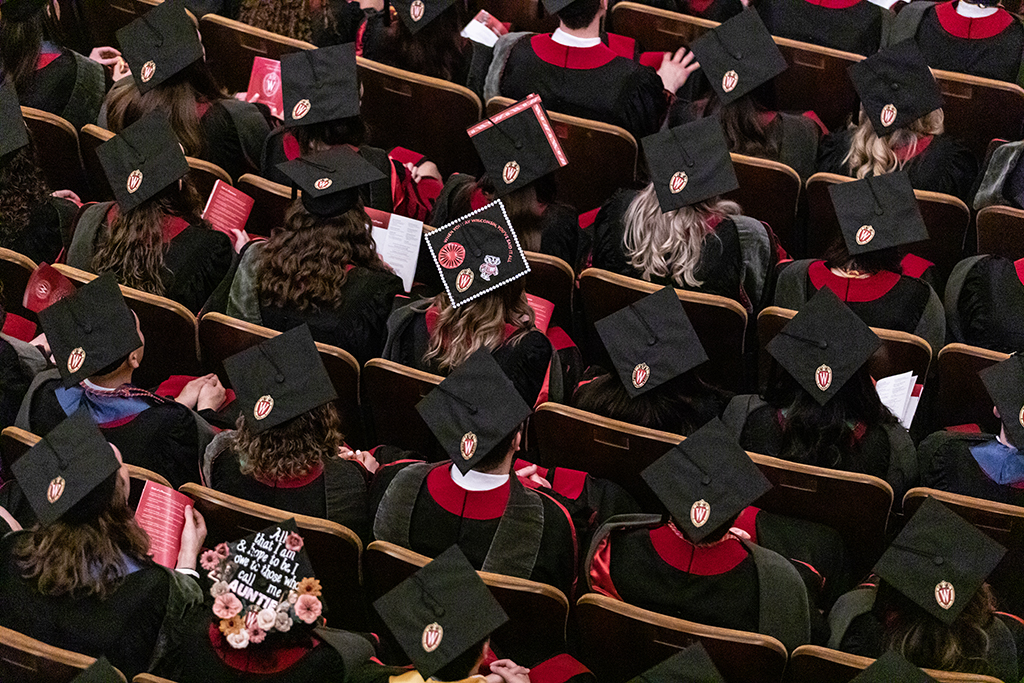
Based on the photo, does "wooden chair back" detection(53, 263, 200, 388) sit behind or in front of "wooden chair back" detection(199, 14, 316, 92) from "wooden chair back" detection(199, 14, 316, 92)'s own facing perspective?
behind

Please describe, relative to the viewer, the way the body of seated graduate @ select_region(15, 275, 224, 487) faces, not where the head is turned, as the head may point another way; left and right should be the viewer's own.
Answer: facing away from the viewer and to the right of the viewer

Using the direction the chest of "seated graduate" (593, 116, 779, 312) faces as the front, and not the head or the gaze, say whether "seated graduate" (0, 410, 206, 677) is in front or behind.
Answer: behind

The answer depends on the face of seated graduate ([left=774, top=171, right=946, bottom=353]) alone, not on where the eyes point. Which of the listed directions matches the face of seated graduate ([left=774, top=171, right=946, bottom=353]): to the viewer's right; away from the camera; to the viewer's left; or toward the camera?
away from the camera

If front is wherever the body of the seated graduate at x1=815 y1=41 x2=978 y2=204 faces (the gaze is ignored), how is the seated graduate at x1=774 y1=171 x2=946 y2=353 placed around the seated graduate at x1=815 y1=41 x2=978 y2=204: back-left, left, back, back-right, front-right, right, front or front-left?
back

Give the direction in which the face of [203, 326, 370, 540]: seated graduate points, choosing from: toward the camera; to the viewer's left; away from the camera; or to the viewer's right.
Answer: away from the camera

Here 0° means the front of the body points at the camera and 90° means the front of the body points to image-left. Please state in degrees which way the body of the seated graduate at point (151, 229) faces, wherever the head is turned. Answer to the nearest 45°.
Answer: approximately 225°

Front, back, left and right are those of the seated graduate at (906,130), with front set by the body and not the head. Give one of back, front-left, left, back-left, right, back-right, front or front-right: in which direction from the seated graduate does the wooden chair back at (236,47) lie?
left

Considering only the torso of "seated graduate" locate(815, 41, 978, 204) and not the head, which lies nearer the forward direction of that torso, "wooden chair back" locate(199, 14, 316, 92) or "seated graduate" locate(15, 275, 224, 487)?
the wooden chair back

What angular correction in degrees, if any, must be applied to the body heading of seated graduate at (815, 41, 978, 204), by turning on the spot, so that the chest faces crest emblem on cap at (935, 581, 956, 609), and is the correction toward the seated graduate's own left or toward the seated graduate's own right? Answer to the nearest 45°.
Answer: approximately 180°

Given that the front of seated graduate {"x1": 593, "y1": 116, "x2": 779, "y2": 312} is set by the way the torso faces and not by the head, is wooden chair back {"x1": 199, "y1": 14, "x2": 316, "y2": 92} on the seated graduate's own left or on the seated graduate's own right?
on the seated graduate's own left

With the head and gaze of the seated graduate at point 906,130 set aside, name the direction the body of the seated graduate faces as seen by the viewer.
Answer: away from the camera

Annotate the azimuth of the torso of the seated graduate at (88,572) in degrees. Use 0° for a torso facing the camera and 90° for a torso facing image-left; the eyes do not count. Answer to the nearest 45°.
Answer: approximately 225°
